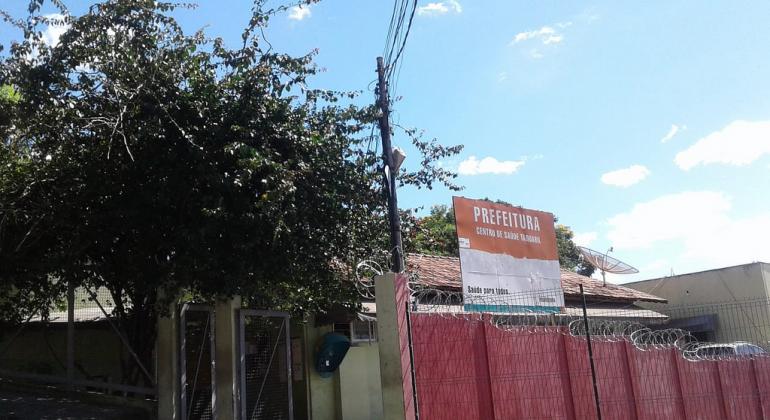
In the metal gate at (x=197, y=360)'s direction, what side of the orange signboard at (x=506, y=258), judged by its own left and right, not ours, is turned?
right

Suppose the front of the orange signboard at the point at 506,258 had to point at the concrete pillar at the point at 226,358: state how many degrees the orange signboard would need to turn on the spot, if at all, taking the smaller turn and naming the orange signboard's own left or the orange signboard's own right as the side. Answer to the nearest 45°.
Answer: approximately 90° to the orange signboard's own right

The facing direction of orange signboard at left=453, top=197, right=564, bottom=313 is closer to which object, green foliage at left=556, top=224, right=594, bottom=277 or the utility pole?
the utility pole

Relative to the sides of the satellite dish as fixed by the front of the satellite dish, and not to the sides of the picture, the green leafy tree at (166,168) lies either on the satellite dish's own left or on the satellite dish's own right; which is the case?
on the satellite dish's own right

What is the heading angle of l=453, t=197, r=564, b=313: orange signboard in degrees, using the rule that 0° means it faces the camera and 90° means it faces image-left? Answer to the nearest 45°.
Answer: approximately 315°

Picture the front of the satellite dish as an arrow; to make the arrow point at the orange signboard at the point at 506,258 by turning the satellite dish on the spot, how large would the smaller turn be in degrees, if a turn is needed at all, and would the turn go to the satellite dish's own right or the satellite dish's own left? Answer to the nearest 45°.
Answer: approximately 90° to the satellite dish's own right

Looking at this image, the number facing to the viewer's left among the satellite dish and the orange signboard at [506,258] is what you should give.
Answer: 0

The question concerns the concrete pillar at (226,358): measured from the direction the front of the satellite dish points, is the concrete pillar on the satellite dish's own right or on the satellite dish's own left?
on the satellite dish's own right

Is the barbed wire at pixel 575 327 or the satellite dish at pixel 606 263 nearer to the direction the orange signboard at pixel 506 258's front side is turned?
the barbed wire

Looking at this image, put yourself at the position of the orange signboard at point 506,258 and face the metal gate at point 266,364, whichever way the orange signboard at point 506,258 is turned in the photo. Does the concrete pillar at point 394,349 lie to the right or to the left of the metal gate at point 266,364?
left
